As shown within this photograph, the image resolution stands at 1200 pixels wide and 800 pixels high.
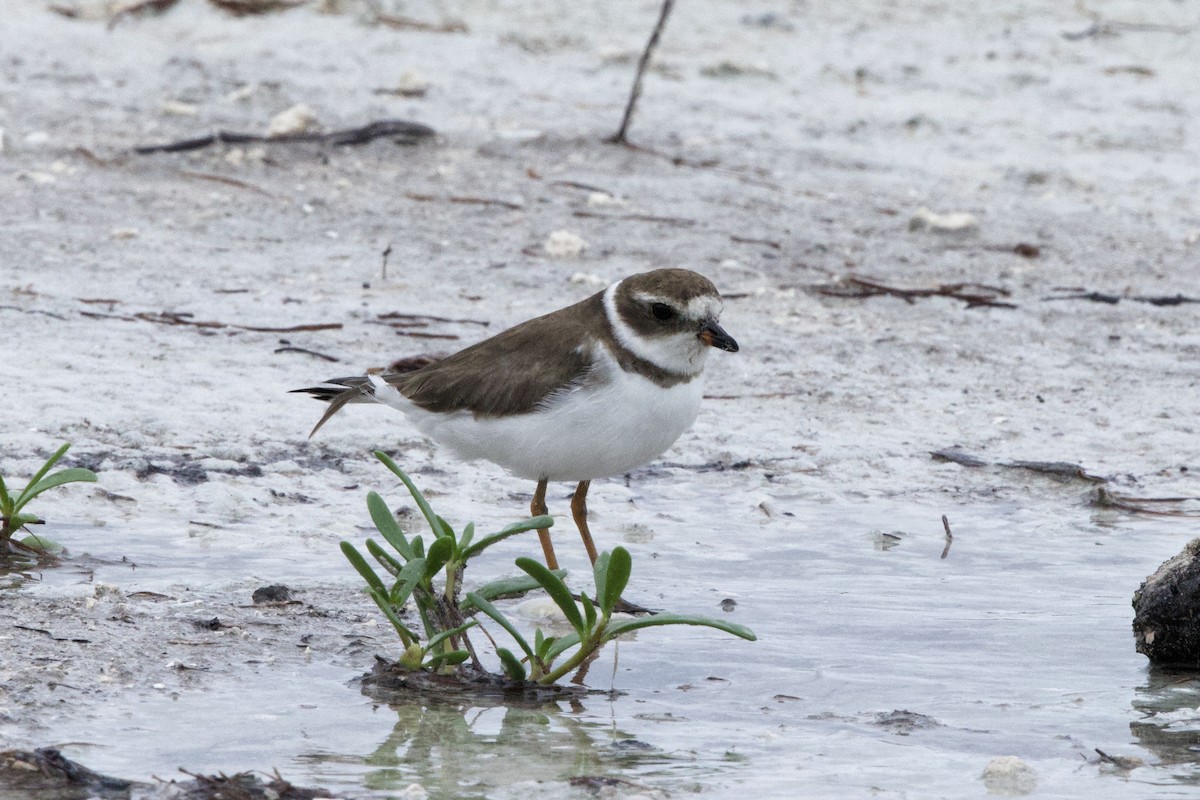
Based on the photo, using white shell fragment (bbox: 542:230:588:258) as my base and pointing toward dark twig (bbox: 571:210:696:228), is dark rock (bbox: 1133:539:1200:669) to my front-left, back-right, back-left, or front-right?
back-right

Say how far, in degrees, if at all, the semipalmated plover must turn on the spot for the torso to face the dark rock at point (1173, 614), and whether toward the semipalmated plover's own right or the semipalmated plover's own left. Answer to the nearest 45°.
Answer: approximately 45° to the semipalmated plover's own right

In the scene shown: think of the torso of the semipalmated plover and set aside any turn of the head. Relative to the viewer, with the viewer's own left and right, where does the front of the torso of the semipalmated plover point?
facing to the right of the viewer

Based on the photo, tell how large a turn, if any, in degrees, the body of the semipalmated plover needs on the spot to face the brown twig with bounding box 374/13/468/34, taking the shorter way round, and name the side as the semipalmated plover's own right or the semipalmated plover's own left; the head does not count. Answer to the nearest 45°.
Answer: approximately 90° to the semipalmated plover's own left

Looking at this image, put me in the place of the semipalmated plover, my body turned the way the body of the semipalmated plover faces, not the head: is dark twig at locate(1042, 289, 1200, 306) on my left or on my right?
on my left

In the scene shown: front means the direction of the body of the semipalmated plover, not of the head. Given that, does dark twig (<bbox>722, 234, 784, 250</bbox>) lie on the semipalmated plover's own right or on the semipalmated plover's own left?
on the semipalmated plover's own left

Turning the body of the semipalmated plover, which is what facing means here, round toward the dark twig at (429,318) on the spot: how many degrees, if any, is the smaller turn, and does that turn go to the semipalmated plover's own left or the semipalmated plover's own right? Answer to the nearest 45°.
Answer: approximately 90° to the semipalmated plover's own left

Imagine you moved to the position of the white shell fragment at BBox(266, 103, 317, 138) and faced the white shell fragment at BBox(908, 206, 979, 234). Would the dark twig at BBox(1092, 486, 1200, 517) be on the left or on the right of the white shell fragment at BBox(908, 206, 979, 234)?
right

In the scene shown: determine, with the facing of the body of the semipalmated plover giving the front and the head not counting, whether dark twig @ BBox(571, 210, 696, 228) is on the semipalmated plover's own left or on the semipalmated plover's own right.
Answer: on the semipalmated plover's own left

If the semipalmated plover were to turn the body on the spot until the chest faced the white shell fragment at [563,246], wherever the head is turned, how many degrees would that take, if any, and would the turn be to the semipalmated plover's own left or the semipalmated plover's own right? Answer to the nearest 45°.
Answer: approximately 90° to the semipalmated plover's own left

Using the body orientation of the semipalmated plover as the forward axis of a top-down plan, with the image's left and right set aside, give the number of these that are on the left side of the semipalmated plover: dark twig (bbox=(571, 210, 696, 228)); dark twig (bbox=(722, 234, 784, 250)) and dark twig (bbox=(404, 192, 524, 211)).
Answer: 3

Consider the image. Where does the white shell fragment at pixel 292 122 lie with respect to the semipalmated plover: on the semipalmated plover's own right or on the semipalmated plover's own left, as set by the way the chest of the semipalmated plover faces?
on the semipalmated plover's own left

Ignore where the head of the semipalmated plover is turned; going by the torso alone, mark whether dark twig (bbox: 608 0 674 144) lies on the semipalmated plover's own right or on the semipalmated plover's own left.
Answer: on the semipalmated plover's own left

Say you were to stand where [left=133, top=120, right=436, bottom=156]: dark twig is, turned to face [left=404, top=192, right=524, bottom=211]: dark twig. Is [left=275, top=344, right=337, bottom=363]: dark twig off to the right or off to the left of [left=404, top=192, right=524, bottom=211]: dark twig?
right
